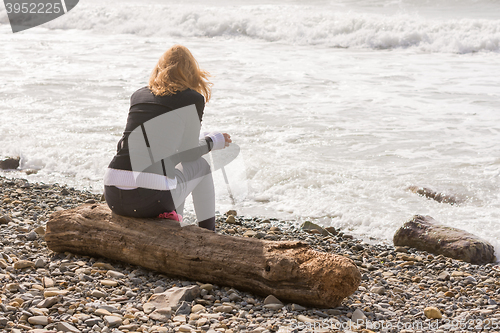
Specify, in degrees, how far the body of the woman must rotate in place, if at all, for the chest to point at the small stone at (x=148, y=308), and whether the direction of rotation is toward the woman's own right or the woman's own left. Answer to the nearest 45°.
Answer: approximately 135° to the woman's own right

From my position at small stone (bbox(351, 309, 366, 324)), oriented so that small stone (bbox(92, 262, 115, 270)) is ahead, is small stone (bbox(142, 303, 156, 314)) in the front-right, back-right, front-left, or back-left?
front-left

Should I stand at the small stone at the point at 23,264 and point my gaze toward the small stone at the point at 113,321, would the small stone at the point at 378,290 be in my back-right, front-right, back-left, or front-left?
front-left

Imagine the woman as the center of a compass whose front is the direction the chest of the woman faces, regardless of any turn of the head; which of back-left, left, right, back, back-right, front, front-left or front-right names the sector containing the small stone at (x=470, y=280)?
front-right

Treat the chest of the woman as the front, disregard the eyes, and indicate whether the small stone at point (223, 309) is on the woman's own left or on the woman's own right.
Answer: on the woman's own right

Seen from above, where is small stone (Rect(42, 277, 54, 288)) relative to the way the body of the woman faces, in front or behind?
behind

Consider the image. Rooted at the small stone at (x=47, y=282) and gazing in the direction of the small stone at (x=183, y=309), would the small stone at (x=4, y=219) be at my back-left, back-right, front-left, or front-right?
back-left

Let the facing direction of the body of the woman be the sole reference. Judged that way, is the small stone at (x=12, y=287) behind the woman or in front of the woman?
behind

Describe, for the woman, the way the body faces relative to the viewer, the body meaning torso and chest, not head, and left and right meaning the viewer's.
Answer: facing away from the viewer and to the right of the viewer

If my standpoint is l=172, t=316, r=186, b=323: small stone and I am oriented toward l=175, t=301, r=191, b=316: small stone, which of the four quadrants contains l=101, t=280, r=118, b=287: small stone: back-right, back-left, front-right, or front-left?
front-left

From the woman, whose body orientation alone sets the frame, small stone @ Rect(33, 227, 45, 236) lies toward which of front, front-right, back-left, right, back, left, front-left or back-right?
left

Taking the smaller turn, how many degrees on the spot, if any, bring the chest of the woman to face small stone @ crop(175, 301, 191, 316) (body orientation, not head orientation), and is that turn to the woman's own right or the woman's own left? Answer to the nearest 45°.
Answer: approximately 135° to the woman's own right

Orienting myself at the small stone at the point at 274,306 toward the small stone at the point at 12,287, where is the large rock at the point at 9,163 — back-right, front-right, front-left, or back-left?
front-right

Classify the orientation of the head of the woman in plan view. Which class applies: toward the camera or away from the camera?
away from the camera

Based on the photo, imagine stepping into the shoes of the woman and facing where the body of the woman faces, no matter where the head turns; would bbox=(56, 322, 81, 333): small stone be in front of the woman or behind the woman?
behind
